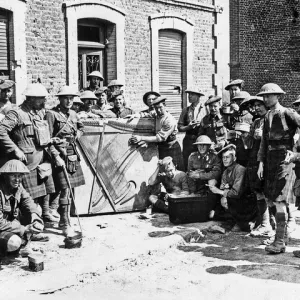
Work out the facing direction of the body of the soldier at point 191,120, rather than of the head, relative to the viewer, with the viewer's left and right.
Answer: facing the viewer and to the right of the viewer

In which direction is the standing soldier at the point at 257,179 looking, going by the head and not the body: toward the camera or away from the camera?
toward the camera

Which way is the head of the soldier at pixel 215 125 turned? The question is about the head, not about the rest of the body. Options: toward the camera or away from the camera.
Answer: toward the camera

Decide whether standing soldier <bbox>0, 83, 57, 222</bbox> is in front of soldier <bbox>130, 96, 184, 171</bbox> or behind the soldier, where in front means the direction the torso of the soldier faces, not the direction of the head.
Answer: in front

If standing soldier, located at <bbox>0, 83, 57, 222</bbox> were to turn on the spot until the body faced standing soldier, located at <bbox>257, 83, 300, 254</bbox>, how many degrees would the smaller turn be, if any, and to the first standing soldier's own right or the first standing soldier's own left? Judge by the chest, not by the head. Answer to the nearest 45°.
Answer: approximately 45° to the first standing soldier's own left

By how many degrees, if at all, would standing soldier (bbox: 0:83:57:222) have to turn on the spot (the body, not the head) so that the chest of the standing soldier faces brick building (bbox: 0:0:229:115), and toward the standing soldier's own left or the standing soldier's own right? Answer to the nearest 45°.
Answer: approximately 135° to the standing soldier's own left

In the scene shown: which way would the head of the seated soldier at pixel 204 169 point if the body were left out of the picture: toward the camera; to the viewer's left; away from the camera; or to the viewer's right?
toward the camera

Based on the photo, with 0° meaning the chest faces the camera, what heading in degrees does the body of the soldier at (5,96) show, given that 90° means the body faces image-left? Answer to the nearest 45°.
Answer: approximately 315°

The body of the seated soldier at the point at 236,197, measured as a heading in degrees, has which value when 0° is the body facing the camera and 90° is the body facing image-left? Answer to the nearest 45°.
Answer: approximately 45°

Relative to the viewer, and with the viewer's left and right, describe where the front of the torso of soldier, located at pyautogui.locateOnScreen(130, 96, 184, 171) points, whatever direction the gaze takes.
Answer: facing the viewer and to the left of the viewer

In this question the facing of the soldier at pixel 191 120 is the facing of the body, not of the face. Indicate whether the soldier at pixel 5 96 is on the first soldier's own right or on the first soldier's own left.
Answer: on the first soldier's own right

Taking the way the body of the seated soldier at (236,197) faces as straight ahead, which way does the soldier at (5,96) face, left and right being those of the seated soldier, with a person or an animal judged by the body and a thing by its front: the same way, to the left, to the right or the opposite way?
to the left

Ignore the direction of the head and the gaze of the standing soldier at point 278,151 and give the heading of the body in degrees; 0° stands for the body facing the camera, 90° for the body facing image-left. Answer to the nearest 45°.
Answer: approximately 45°

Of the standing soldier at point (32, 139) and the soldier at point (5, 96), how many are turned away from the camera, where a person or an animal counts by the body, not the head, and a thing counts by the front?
0

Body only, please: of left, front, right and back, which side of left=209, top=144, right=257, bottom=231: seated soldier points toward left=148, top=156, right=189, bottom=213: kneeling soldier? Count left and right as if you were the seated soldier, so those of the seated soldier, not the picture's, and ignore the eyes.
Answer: right
